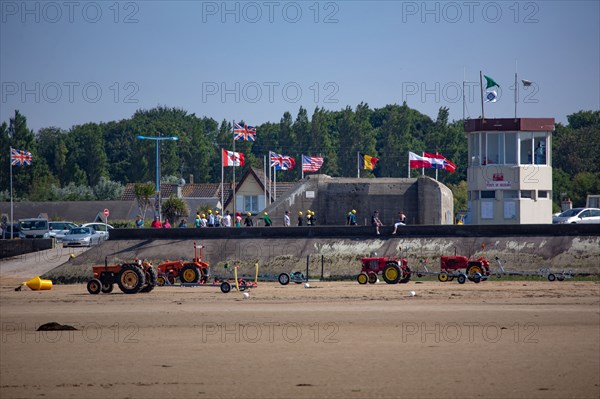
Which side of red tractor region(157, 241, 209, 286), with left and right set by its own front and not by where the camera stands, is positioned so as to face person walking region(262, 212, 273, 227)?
right

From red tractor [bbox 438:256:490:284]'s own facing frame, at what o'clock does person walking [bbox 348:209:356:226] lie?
The person walking is roughly at 2 o'clock from the red tractor.

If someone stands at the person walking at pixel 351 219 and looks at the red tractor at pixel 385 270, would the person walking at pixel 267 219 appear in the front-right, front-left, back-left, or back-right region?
back-right

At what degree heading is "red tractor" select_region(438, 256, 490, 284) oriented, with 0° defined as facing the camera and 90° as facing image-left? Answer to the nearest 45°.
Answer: approximately 90°

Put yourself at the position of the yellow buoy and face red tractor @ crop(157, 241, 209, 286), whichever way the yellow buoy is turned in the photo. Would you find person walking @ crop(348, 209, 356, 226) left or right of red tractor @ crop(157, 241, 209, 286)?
left

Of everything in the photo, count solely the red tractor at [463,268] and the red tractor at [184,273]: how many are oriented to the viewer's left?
2

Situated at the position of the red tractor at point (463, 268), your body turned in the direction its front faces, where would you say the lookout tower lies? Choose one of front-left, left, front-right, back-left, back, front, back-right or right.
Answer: right

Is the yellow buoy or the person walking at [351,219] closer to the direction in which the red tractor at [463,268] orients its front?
the yellow buoy

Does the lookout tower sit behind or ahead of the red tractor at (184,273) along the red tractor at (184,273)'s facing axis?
behind

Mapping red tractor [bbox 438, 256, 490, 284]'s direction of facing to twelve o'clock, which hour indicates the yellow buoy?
The yellow buoy is roughly at 12 o'clock from the red tractor.

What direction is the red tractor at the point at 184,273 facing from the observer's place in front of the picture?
facing to the left of the viewer
